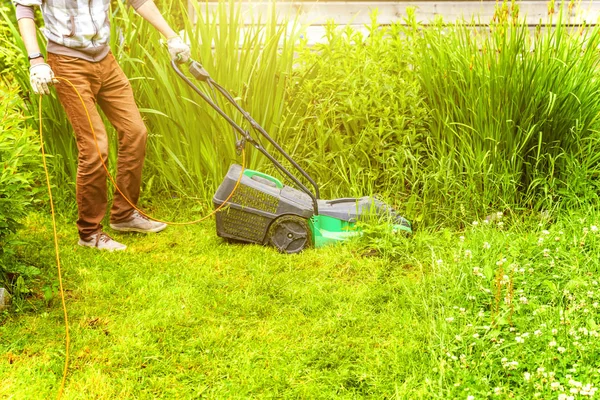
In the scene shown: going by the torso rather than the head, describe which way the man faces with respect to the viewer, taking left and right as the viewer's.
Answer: facing the viewer and to the right of the viewer

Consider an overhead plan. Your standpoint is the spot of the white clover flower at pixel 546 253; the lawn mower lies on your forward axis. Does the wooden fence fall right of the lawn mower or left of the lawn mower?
right

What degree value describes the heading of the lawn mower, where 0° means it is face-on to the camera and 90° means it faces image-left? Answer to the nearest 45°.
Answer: approximately 270°

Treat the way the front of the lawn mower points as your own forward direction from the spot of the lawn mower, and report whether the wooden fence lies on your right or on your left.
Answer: on your left

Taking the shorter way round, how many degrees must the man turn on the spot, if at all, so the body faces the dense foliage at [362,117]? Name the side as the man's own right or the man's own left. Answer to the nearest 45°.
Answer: approximately 45° to the man's own left

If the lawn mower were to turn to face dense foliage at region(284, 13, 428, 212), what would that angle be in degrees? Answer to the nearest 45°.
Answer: approximately 45° to its left

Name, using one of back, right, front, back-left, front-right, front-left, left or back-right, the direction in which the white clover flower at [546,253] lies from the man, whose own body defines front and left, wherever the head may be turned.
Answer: front

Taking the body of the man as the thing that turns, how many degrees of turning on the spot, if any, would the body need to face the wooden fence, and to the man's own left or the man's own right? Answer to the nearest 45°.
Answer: approximately 90° to the man's own left

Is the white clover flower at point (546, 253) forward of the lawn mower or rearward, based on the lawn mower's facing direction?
forward

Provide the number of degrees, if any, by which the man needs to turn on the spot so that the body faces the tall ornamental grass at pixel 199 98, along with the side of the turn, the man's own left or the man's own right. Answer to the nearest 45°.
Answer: approximately 90° to the man's own left

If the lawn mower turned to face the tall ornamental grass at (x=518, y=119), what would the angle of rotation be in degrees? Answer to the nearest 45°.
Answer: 0° — it already faces it
